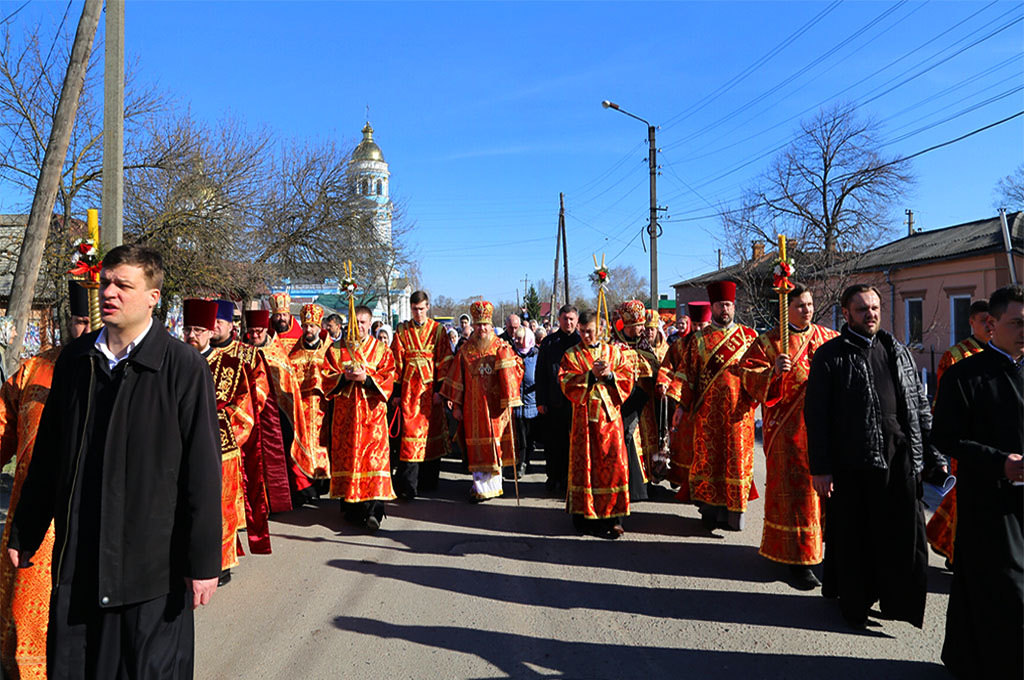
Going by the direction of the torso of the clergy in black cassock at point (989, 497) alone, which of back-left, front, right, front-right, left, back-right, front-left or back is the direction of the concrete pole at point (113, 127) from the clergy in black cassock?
back-right

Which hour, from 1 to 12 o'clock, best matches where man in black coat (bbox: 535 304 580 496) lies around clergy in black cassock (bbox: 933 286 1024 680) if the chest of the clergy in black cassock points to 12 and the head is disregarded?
The man in black coat is roughly at 6 o'clock from the clergy in black cassock.

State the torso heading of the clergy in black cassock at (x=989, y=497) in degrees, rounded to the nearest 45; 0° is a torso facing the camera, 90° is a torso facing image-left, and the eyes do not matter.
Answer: approximately 315°

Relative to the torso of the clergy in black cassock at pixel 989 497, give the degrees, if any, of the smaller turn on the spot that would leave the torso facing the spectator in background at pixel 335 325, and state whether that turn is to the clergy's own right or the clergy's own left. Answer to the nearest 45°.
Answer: approximately 180°

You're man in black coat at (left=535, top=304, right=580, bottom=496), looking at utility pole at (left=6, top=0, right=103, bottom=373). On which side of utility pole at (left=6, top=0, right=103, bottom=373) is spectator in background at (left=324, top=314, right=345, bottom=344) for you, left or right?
right

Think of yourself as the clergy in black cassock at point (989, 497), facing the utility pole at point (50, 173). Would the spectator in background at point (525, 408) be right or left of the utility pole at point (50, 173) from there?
right

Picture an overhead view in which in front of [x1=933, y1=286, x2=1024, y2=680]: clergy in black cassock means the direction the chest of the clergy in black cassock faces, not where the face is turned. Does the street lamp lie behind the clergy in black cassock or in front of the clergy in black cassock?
behind

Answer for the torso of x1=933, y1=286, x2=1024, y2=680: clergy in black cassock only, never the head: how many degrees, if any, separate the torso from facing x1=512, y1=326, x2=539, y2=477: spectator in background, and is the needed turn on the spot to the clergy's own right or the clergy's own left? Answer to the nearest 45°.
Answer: approximately 180°

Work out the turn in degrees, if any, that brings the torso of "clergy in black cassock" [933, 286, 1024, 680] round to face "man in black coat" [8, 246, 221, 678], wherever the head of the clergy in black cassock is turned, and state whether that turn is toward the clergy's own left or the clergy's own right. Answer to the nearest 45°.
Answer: approximately 90° to the clergy's own right

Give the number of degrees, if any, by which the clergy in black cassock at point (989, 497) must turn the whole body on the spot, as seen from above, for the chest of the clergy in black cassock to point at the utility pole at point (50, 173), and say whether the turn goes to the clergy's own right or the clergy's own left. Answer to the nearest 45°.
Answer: approximately 135° to the clergy's own right
